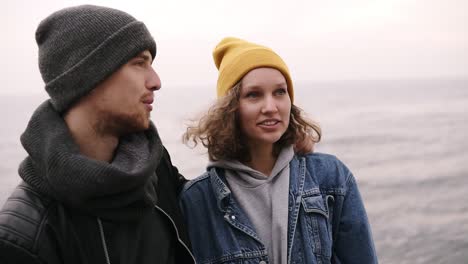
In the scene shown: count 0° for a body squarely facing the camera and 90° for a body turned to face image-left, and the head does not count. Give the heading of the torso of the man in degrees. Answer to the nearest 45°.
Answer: approximately 315°

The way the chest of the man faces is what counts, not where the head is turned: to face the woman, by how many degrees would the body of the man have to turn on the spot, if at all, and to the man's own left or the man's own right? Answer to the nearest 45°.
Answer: approximately 90° to the man's own left

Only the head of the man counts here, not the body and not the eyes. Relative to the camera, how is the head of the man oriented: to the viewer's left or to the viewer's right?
to the viewer's right

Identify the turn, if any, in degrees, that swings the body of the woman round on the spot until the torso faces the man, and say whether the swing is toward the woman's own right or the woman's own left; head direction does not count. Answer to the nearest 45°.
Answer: approximately 45° to the woman's own right

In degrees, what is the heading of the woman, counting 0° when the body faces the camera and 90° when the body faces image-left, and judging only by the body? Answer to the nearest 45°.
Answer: approximately 0°
